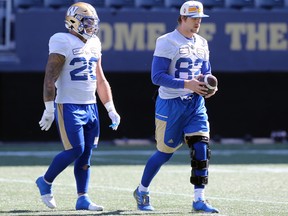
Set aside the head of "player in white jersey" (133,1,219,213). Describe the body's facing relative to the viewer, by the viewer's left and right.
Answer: facing the viewer and to the right of the viewer

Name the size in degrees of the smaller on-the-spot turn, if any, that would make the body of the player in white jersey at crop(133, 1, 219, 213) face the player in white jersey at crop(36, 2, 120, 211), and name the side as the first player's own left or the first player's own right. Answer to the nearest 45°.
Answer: approximately 135° to the first player's own right

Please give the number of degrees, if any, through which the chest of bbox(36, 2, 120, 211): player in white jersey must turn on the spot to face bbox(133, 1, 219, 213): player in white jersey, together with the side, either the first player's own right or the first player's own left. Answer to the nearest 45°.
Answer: approximately 45° to the first player's own left

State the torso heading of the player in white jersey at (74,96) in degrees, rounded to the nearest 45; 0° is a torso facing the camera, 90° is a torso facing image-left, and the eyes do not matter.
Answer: approximately 315°

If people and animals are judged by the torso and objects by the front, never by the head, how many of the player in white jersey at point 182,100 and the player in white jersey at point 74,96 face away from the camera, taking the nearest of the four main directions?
0
